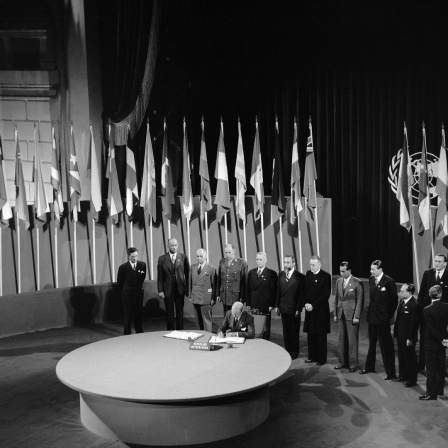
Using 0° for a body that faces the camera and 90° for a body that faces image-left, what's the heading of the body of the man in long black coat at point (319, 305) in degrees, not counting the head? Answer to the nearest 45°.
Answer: approximately 45°

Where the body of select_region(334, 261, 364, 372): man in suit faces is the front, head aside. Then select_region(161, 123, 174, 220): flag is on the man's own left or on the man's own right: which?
on the man's own right

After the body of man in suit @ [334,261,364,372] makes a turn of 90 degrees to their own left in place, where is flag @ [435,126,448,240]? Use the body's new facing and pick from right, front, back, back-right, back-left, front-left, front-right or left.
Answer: left
